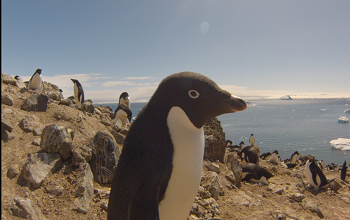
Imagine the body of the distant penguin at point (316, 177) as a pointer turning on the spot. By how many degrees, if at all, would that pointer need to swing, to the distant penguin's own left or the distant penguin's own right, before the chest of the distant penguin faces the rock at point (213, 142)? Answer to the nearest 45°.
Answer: approximately 45° to the distant penguin's own left

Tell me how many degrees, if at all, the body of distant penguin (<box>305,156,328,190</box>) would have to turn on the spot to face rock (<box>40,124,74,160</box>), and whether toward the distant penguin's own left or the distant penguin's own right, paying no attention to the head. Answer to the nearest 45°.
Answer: approximately 45° to the distant penguin's own left
